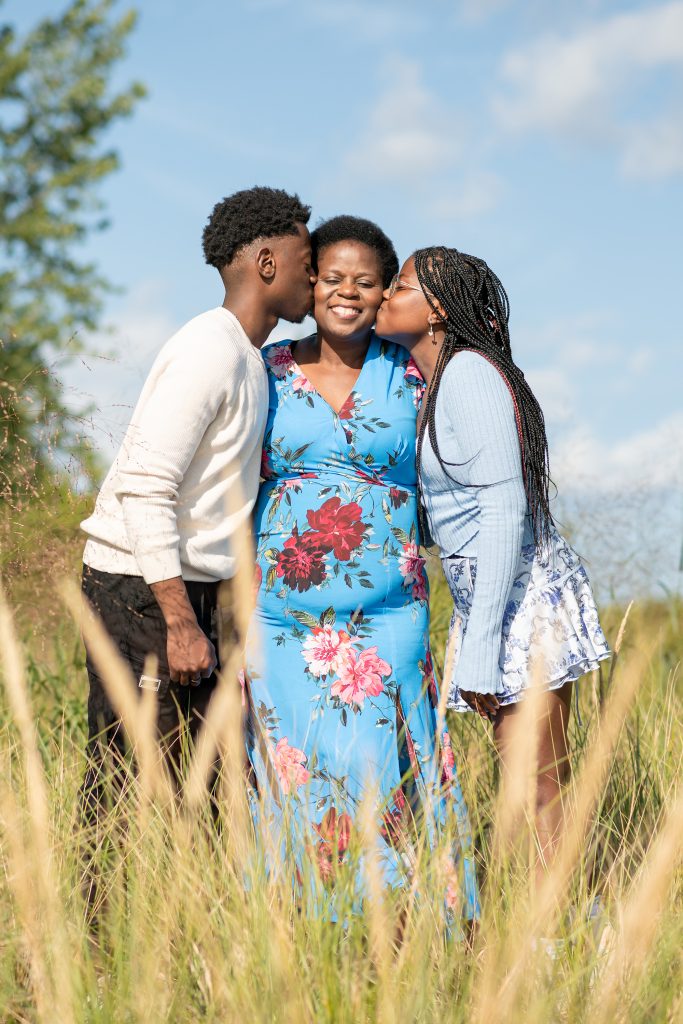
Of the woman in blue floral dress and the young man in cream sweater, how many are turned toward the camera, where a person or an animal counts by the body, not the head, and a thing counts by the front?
1

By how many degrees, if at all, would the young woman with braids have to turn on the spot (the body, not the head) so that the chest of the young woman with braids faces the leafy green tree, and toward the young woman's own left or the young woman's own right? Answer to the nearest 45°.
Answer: approximately 45° to the young woman's own right

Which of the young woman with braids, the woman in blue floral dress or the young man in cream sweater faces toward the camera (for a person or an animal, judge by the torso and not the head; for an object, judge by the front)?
the woman in blue floral dress

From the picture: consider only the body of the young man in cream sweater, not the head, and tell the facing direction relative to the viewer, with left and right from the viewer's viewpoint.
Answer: facing to the right of the viewer

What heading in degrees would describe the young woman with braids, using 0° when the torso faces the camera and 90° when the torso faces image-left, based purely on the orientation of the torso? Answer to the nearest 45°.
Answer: approximately 90°

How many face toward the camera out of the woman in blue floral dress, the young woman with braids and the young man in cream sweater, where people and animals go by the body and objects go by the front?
1

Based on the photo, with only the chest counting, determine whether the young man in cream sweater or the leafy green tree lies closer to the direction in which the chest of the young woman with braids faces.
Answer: the young man in cream sweater

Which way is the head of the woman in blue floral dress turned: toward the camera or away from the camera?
toward the camera

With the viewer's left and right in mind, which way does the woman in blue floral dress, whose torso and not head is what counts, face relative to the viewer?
facing the viewer

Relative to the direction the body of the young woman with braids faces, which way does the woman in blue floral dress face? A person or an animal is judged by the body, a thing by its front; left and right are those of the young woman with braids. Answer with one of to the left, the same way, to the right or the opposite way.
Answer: to the left

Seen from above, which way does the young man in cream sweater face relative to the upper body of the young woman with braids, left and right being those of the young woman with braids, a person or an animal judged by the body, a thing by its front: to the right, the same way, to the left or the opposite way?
the opposite way

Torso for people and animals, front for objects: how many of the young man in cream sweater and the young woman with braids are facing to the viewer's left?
1

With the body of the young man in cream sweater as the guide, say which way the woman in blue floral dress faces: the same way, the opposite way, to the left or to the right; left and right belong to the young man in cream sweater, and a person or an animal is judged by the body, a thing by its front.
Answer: to the right

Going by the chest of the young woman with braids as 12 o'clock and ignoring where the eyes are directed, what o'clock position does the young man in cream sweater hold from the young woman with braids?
The young man in cream sweater is roughly at 12 o'clock from the young woman with braids.
